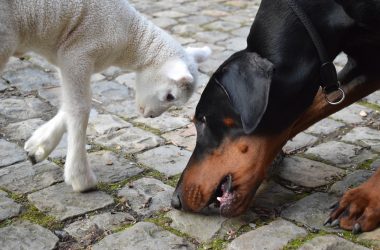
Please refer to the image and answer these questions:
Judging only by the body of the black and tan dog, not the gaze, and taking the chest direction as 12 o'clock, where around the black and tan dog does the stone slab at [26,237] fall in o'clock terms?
The stone slab is roughly at 11 o'clock from the black and tan dog.

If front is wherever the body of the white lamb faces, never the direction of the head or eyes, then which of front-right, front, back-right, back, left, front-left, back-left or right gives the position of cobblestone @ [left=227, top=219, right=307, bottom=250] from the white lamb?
front-right

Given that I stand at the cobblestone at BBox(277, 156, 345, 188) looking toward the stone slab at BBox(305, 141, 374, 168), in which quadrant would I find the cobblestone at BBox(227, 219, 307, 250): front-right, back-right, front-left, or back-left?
back-right

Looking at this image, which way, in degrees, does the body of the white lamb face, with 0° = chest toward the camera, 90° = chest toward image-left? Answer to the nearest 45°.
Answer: approximately 270°

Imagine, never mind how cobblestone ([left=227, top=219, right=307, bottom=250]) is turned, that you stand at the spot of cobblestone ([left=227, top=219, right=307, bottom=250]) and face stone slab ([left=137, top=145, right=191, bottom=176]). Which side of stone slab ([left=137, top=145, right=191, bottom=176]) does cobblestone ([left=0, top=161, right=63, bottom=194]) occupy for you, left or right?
left

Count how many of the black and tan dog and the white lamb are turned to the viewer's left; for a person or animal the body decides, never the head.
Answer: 1

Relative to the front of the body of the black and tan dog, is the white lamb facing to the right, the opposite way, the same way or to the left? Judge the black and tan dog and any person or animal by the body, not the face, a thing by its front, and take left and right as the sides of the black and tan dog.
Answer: the opposite way

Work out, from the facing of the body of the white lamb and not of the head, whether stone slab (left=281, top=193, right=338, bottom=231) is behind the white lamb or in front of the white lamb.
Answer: in front

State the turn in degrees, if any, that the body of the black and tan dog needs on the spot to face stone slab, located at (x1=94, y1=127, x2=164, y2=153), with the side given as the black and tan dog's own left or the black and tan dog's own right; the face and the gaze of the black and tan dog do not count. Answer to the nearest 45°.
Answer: approximately 45° to the black and tan dog's own right

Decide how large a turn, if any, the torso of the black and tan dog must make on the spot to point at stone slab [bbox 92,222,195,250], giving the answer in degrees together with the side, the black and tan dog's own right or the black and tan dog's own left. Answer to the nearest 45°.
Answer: approximately 45° to the black and tan dog's own left
